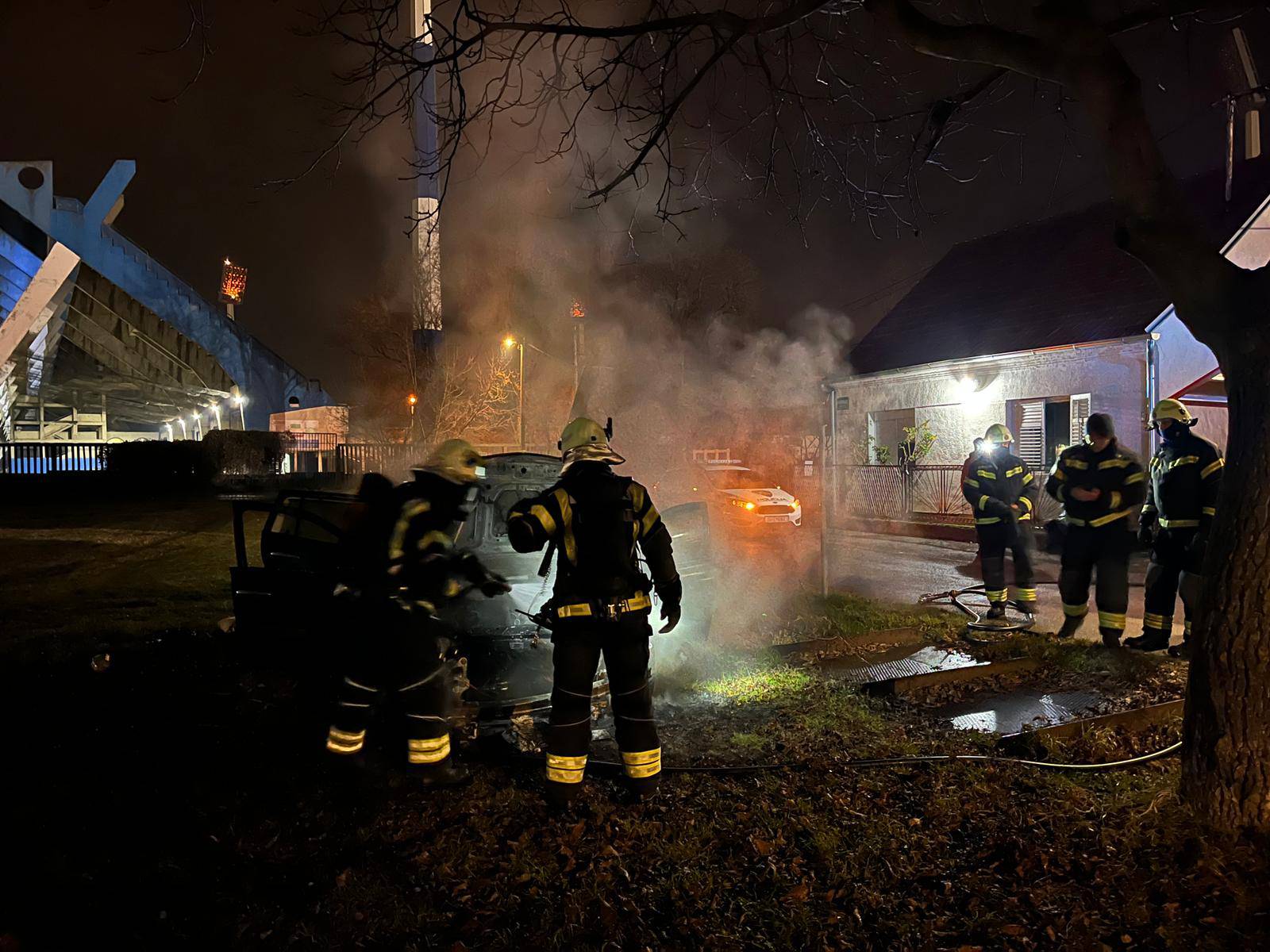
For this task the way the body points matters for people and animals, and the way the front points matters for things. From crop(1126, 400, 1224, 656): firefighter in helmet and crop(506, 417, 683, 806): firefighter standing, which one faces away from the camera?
the firefighter standing

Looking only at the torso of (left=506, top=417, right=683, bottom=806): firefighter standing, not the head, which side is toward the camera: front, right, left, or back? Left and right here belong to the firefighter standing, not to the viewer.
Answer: back

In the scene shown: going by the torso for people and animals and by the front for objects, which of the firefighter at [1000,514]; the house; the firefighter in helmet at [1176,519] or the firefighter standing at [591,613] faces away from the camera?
the firefighter standing

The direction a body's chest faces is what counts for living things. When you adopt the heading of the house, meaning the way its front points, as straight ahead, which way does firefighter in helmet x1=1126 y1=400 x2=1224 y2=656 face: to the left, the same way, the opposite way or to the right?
the same way

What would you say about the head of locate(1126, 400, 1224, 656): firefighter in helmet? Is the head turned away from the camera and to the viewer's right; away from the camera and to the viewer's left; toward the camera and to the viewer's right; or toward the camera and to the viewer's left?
toward the camera and to the viewer's left

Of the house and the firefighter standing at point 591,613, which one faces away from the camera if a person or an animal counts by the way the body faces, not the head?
the firefighter standing

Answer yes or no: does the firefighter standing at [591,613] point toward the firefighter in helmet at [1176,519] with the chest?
no

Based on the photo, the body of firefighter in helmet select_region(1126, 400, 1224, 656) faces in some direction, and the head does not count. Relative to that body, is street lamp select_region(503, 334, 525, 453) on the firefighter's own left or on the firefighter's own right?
on the firefighter's own right

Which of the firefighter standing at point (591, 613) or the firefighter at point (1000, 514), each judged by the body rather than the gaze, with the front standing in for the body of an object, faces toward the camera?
the firefighter

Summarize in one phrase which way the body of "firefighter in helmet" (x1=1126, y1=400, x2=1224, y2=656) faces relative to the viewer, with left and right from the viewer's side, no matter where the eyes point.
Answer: facing the viewer and to the left of the viewer

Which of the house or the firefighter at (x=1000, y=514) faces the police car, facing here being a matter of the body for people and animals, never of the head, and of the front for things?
the house

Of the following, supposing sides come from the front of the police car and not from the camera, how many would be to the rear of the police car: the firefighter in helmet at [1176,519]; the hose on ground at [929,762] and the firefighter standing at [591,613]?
0

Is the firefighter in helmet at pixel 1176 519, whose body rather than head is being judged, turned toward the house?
no

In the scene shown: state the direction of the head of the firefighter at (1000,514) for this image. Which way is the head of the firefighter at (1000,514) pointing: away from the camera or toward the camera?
toward the camera

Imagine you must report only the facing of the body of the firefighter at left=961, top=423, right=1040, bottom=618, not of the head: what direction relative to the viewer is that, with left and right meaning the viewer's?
facing the viewer
